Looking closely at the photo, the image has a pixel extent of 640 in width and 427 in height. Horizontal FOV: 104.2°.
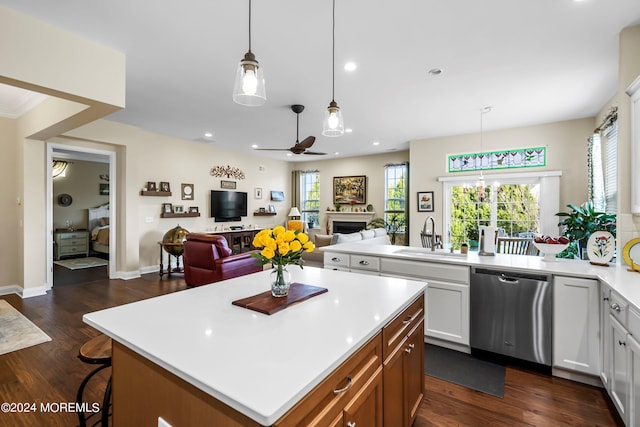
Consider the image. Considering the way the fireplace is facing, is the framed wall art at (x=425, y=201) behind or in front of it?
in front

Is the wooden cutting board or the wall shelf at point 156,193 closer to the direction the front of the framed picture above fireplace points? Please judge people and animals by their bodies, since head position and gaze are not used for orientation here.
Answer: the wooden cutting board

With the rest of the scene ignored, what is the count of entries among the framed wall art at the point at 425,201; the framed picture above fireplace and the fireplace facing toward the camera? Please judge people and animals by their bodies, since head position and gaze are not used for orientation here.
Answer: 3

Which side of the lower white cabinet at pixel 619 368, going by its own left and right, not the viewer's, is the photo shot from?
left

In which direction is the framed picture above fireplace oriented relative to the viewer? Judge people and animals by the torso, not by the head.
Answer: toward the camera

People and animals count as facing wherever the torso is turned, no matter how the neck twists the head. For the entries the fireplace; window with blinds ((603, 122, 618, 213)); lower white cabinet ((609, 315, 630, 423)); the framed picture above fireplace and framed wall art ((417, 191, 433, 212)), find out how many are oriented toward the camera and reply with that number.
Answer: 3

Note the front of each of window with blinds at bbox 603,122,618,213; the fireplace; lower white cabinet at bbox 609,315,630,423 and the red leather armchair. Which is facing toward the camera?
the fireplace

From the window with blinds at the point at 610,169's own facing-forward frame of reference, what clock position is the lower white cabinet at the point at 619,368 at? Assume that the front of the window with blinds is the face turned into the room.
The lower white cabinet is roughly at 9 o'clock from the window with blinds.

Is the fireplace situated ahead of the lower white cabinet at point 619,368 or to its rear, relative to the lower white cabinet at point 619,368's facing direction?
ahead

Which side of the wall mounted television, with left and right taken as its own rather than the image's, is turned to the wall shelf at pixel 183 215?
right

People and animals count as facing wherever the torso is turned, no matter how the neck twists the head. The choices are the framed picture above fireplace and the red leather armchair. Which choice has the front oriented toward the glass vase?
the framed picture above fireplace

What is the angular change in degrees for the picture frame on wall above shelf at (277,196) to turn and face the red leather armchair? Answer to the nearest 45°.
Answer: approximately 45° to its right

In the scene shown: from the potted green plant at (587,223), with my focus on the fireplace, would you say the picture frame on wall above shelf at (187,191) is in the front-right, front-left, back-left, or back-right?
front-left

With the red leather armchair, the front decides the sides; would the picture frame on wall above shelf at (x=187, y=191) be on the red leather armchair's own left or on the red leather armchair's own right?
on the red leather armchair's own left

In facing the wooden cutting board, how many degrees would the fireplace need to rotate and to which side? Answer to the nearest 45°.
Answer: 0° — it already faces it

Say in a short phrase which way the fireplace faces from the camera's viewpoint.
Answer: facing the viewer

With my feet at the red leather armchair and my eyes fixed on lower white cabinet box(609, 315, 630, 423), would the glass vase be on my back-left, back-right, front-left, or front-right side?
front-right

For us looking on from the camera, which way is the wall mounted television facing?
facing the viewer and to the right of the viewer

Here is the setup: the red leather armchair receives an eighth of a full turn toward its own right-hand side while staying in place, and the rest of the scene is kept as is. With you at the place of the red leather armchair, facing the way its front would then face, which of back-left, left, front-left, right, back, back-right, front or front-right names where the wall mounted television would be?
left

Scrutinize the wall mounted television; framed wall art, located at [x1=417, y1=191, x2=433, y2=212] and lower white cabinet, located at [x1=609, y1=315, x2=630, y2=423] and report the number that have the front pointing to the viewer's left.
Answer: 1
